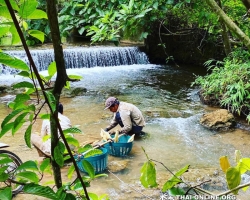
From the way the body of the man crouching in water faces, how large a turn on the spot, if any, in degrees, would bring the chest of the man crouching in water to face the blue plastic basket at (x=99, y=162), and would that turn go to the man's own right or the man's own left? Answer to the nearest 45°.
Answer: approximately 45° to the man's own left

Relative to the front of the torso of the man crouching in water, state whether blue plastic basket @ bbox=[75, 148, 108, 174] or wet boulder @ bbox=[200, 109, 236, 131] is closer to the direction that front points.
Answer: the blue plastic basket

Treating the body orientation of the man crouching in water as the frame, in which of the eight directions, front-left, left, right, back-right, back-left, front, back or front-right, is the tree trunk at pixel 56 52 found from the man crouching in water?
front-left

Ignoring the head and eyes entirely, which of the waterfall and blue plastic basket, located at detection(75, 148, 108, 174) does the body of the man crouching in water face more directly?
the blue plastic basket

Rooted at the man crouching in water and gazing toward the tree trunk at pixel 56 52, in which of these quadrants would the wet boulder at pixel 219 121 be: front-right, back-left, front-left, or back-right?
back-left

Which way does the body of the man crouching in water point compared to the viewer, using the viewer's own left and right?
facing the viewer and to the left of the viewer

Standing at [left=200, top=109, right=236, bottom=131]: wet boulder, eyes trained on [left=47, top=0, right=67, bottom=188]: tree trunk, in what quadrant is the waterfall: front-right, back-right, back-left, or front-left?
back-right

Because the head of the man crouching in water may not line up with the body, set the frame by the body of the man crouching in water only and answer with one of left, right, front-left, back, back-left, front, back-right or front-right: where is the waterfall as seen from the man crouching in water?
back-right

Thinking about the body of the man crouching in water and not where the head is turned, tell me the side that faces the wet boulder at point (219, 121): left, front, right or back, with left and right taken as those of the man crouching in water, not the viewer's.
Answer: back
